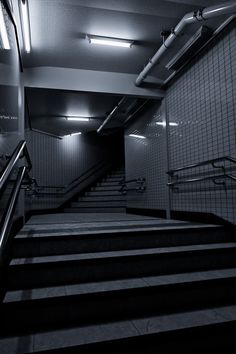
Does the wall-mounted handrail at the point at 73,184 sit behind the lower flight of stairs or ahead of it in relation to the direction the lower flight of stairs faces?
behind

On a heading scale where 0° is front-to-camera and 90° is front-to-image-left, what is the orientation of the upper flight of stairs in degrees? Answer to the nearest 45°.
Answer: approximately 0°

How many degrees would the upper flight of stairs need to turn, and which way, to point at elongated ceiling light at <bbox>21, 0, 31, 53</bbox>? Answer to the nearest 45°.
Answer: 0° — it already faces it

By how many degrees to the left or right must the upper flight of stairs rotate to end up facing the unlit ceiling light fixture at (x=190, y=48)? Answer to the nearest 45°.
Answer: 0° — it already faces it

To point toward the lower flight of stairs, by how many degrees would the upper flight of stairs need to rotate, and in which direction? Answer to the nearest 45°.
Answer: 0° — it already faces it

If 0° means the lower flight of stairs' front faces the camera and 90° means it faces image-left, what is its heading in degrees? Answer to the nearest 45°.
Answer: approximately 0°

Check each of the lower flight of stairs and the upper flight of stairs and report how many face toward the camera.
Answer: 2

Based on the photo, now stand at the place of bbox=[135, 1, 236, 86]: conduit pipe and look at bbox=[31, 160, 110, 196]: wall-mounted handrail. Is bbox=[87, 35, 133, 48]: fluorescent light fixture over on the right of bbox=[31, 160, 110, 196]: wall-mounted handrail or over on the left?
left
